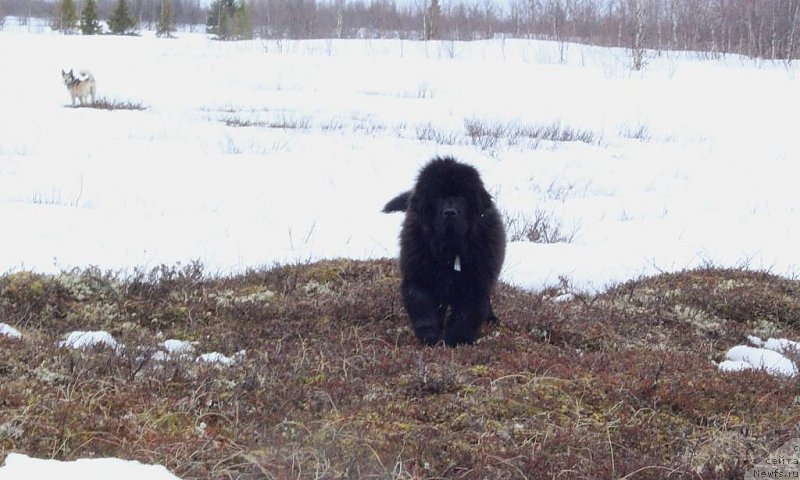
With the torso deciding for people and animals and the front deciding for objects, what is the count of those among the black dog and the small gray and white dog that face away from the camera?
0

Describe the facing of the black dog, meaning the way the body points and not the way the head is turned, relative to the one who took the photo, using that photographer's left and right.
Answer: facing the viewer

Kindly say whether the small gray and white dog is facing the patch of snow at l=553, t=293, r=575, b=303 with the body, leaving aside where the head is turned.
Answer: no

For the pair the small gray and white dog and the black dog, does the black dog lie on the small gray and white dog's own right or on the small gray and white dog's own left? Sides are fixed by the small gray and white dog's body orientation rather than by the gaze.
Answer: on the small gray and white dog's own left

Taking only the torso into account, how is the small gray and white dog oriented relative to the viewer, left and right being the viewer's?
facing the viewer and to the left of the viewer

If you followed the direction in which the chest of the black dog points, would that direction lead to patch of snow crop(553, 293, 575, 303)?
no

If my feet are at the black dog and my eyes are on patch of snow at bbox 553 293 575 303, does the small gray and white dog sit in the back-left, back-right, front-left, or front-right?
front-left

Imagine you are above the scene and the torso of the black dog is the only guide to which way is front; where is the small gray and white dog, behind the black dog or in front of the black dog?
behind

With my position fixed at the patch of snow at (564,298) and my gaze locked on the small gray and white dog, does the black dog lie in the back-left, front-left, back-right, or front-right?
back-left
